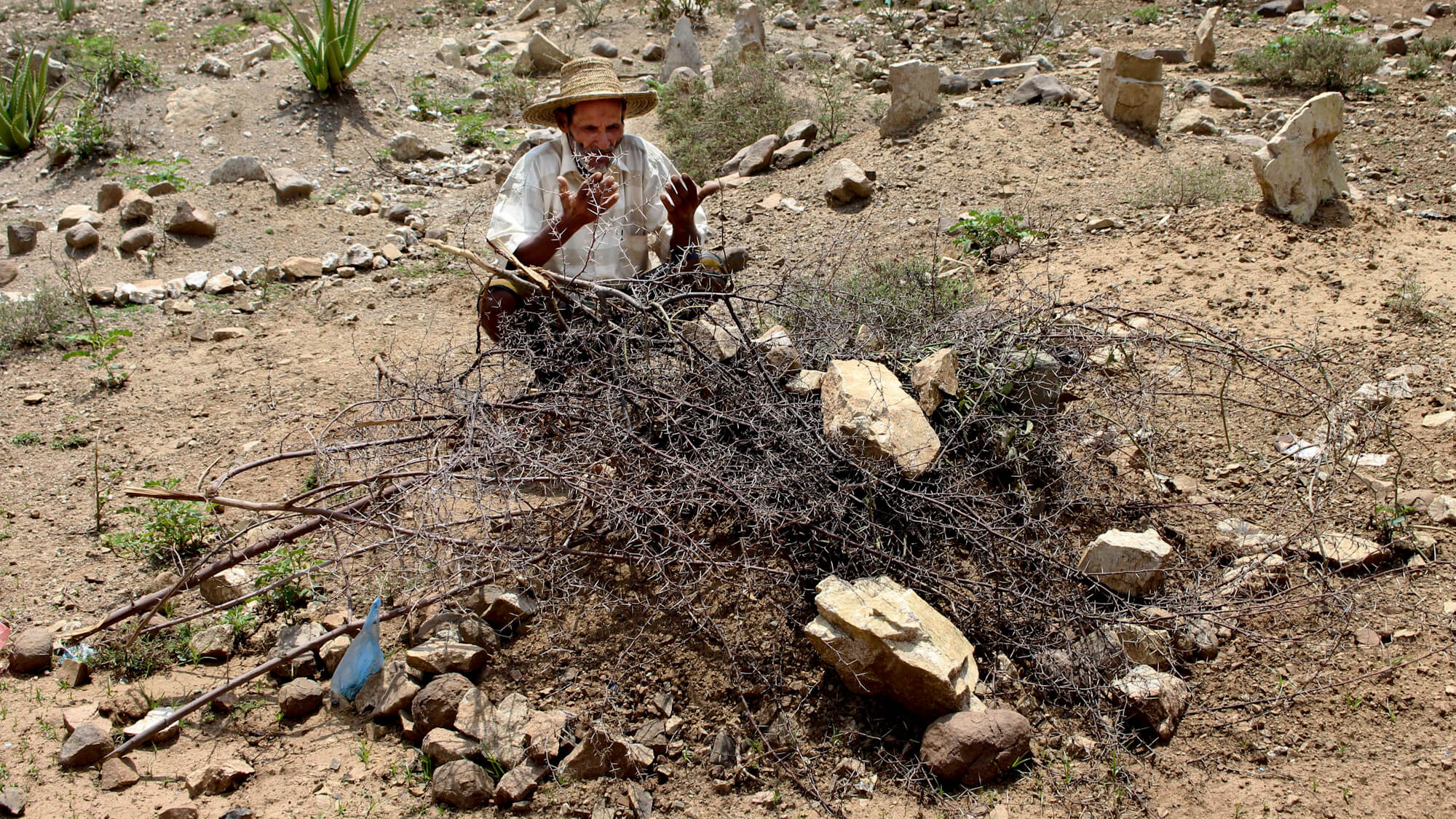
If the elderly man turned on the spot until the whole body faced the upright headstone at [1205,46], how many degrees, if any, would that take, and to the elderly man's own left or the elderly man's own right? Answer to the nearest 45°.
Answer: approximately 135° to the elderly man's own left

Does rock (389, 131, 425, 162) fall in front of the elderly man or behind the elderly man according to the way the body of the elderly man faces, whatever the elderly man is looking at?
behind

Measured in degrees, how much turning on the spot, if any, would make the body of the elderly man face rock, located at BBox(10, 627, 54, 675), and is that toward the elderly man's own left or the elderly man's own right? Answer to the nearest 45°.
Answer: approximately 45° to the elderly man's own right

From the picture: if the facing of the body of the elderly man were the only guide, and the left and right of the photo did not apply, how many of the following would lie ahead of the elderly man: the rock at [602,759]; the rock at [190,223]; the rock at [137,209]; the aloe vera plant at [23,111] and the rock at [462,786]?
2

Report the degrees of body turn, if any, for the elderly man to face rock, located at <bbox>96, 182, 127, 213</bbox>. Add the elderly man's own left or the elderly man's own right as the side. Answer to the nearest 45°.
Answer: approximately 135° to the elderly man's own right

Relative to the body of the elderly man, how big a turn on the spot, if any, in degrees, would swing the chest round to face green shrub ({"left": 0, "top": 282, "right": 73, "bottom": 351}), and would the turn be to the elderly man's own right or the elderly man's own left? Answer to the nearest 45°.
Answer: approximately 135° to the elderly man's own right

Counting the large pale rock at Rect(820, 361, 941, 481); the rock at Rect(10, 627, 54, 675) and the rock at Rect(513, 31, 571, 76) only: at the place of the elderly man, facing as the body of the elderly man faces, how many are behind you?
1

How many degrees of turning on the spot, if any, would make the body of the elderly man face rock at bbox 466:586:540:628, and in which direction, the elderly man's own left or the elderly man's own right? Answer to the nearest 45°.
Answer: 0° — they already face it

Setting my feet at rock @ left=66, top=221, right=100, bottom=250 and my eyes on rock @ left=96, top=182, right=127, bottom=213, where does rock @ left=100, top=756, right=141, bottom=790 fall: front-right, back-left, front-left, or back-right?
back-right

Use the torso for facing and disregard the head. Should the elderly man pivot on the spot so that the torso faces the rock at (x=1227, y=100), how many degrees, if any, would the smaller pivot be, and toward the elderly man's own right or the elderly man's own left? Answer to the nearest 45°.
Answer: approximately 135° to the elderly man's own left

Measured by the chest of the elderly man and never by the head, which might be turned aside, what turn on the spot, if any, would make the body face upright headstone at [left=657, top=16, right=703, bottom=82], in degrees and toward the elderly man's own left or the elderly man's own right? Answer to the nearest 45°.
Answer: approximately 180°

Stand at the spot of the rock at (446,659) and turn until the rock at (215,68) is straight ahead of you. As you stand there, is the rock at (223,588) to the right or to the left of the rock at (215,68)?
left

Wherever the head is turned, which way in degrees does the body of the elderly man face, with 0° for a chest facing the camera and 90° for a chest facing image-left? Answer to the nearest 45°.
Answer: approximately 0°
